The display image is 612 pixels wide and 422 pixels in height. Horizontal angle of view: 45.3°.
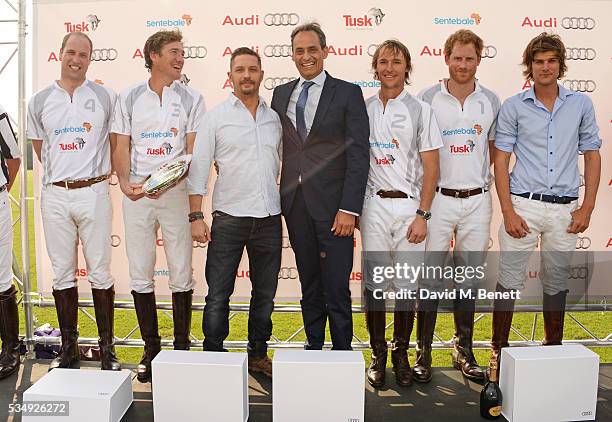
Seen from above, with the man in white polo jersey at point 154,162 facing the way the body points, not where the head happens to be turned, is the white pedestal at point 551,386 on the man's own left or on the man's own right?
on the man's own left

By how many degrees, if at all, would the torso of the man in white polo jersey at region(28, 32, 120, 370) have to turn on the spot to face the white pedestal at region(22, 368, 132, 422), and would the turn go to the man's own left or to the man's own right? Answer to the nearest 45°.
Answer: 0° — they already face it

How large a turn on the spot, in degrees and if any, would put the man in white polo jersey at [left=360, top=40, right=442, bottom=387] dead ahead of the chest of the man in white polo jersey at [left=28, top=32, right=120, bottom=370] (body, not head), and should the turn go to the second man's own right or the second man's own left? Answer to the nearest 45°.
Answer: approximately 45° to the second man's own left

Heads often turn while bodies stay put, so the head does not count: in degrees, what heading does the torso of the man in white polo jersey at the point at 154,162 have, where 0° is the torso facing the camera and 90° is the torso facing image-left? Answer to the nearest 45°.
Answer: approximately 0°
